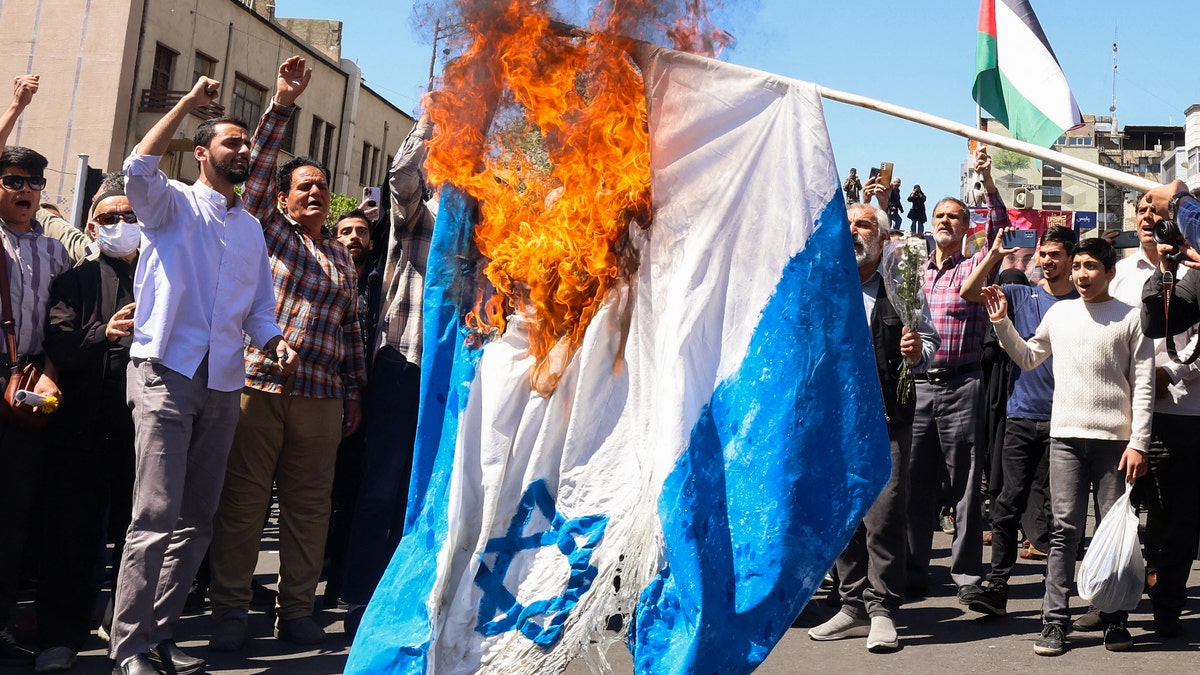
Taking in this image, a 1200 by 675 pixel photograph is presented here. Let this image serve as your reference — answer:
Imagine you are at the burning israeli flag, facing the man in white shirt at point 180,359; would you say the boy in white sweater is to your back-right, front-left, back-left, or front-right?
back-right

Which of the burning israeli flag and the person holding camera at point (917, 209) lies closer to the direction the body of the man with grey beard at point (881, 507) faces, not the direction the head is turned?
the burning israeli flag

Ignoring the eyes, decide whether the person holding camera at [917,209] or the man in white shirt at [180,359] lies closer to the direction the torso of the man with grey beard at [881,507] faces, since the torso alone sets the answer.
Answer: the man in white shirt

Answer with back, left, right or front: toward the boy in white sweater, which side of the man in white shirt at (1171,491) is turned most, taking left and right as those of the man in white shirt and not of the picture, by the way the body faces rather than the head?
front

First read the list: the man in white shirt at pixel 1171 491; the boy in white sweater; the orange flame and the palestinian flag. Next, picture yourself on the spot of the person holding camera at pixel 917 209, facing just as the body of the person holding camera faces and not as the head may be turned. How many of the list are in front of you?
4

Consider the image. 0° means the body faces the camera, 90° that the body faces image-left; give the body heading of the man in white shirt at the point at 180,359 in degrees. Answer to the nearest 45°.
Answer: approximately 315°

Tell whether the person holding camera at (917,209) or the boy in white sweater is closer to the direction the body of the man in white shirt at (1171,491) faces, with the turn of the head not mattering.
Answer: the boy in white sweater

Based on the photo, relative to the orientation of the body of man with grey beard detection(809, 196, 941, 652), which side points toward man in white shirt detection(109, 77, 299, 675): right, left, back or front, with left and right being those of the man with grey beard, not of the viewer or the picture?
front

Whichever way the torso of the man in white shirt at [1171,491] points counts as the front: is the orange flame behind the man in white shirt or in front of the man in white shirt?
in front

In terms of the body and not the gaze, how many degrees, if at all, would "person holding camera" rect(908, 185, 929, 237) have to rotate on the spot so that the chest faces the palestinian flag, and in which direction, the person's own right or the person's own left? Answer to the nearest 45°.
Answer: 0° — they already face it

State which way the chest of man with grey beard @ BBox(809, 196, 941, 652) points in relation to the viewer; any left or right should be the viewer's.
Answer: facing the viewer and to the left of the viewer

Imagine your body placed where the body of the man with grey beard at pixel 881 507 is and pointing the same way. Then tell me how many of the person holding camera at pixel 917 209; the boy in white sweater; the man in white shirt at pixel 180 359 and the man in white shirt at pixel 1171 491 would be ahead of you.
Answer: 1
